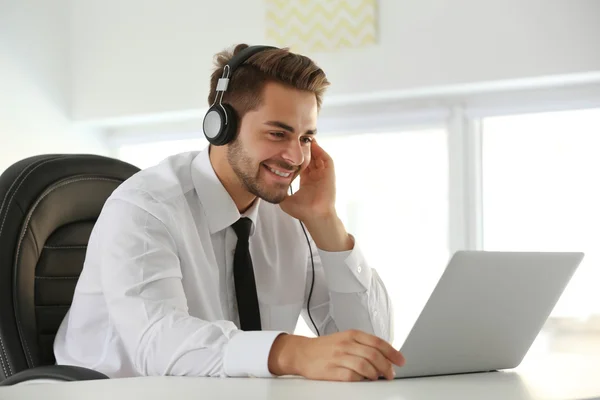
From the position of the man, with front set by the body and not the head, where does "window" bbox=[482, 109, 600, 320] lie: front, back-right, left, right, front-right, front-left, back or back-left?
left

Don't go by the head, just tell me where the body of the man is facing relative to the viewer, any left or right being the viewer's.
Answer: facing the viewer and to the right of the viewer

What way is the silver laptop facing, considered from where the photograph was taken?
facing away from the viewer and to the left of the viewer

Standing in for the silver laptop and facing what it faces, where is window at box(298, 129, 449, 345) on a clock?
The window is roughly at 1 o'clock from the silver laptop.

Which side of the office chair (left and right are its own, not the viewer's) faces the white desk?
front

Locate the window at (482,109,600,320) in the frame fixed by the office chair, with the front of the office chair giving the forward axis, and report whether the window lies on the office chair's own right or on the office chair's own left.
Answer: on the office chair's own left

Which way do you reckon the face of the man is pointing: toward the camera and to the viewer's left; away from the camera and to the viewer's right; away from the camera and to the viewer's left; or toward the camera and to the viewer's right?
toward the camera and to the viewer's right

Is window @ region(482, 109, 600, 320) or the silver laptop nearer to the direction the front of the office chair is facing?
the silver laptop

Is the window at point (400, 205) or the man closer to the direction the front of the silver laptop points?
the man

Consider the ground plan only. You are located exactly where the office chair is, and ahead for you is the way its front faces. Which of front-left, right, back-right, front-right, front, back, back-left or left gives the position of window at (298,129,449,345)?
left

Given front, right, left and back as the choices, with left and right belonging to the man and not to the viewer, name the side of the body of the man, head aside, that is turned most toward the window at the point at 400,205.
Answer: left

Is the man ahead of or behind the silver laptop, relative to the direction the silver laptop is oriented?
ahead
